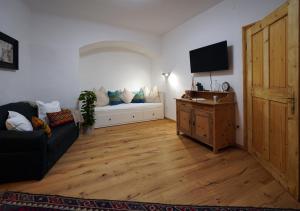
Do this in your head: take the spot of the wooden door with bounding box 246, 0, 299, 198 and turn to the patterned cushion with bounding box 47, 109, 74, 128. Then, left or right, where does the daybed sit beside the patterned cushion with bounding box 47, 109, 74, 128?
right

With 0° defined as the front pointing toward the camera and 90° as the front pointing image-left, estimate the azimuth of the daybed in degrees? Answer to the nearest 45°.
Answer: approximately 315°

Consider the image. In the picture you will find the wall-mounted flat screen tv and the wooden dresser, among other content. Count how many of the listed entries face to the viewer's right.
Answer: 0

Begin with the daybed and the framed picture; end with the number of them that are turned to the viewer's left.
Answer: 0

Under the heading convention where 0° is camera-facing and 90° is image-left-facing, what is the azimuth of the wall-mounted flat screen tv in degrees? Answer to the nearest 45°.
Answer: approximately 45°

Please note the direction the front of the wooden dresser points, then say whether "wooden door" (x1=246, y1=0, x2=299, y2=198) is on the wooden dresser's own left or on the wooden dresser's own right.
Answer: on the wooden dresser's own left

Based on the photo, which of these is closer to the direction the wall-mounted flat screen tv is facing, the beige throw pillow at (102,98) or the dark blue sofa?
the dark blue sofa

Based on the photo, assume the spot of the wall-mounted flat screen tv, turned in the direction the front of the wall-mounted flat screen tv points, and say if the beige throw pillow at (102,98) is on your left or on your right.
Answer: on your right
